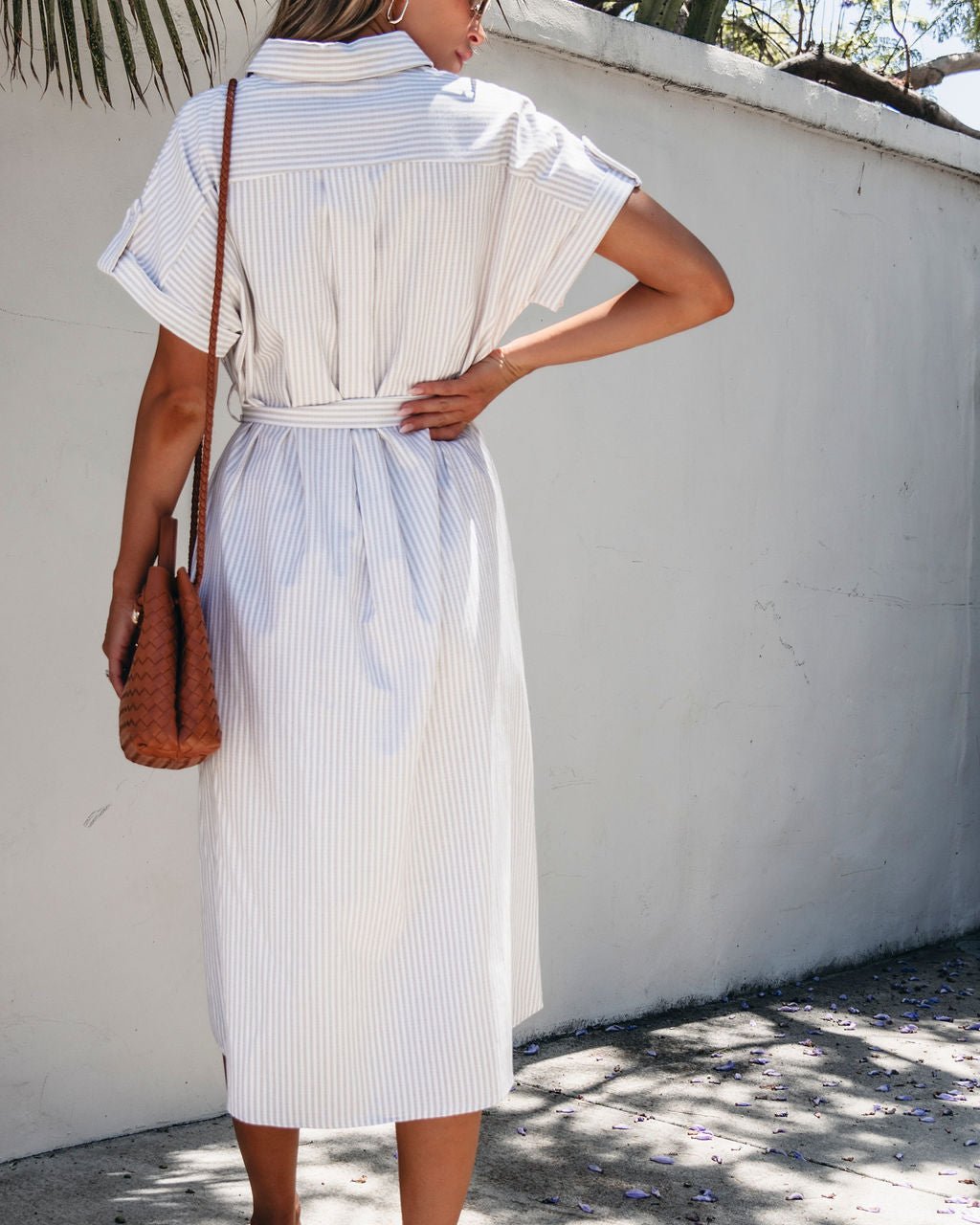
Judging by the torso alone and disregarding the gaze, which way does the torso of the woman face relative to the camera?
away from the camera
